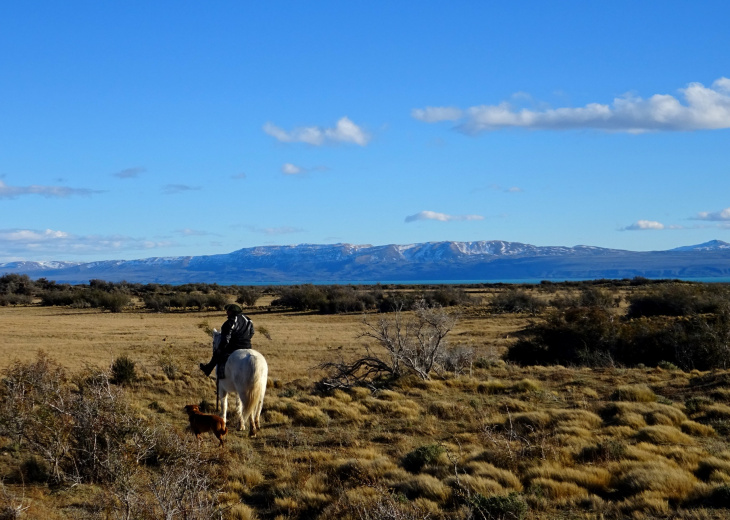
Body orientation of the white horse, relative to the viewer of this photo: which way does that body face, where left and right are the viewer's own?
facing away from the viewer and to the left of the viewer

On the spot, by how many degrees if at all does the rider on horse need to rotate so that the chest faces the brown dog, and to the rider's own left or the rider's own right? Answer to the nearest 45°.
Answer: approximately 135° to the rider's own left

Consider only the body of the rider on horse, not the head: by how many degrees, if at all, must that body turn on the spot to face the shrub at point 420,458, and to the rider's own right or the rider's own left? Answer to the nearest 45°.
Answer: approximately 180°

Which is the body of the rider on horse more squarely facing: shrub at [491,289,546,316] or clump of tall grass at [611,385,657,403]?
the shrub

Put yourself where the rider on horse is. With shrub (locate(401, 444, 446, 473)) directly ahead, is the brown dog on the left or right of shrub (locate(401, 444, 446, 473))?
right

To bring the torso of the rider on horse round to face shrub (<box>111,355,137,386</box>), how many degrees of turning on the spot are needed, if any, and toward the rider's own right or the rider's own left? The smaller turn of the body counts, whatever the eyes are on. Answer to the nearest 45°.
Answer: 0° — they already face it

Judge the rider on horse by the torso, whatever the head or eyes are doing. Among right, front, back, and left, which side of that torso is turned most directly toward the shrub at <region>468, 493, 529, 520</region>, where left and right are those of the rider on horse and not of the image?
back

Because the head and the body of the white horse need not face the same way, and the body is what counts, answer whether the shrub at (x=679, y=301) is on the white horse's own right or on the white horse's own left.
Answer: on the white horse's own right

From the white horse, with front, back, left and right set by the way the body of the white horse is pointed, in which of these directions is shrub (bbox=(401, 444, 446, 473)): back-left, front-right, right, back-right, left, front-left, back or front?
back

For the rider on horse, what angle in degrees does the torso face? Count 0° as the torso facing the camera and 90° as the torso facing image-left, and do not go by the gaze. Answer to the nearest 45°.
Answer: approximately 135°
